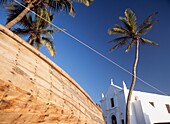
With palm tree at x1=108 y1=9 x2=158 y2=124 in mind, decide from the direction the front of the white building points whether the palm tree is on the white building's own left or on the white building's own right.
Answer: on the white building's own left

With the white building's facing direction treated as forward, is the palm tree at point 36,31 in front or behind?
in front

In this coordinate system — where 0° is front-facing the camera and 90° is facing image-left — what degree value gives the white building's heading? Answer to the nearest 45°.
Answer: approximately 45°
